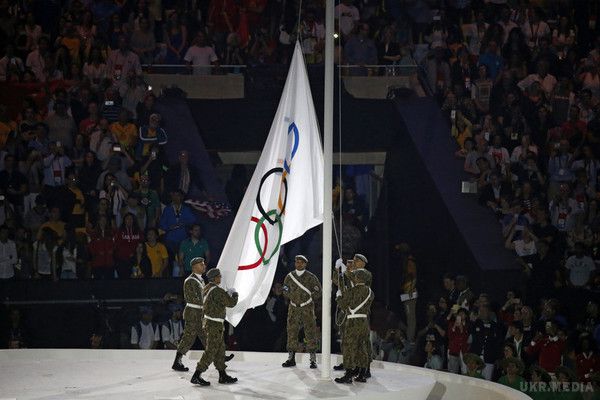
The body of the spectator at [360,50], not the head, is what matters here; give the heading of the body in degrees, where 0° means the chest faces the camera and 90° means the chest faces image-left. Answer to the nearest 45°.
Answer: approximately 0°

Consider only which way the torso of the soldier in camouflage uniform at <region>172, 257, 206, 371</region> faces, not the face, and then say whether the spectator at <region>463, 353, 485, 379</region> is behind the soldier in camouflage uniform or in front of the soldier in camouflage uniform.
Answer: in front

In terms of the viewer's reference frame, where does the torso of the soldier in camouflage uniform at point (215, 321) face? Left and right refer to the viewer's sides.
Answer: facing to the right of the viewer

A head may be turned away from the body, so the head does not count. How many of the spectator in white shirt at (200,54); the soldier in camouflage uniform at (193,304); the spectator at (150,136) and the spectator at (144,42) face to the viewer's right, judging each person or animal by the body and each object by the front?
1

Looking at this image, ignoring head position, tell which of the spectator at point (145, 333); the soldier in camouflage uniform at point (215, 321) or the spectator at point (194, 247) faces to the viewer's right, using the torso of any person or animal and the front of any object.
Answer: the soldier in camouflage uniform

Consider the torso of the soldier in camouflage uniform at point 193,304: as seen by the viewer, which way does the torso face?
to the viewer's right

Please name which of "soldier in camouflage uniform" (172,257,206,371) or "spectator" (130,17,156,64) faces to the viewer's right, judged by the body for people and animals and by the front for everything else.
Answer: the soldier in camouflage uniform

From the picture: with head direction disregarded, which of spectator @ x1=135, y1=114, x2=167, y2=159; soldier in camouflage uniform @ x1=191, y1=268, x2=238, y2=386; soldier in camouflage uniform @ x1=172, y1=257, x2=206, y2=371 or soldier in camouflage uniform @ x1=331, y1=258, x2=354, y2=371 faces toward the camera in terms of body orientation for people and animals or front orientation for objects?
the spectator

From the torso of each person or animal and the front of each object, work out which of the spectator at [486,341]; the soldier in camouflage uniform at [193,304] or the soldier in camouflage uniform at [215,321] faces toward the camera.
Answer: the spectator

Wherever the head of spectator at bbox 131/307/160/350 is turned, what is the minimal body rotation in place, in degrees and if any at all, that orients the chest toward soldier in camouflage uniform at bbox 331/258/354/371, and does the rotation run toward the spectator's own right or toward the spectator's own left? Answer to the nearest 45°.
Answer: approximately 45° to the spectator's own left
